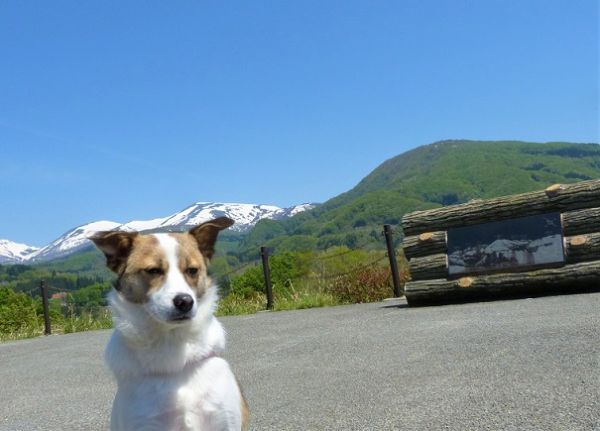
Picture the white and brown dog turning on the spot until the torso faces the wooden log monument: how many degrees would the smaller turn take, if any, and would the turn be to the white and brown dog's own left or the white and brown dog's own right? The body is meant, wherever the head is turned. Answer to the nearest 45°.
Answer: approximately 135° to the white and brown dog's own left

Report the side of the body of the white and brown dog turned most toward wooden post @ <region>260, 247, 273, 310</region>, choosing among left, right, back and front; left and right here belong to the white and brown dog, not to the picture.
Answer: back

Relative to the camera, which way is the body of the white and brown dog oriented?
toward the camera

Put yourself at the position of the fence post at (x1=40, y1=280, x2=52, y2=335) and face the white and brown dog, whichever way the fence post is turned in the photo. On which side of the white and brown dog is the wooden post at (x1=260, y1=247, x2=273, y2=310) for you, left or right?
left

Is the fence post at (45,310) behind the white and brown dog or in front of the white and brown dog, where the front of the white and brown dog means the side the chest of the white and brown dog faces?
behind

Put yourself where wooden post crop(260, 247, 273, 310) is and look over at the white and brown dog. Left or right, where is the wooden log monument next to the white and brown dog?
left
